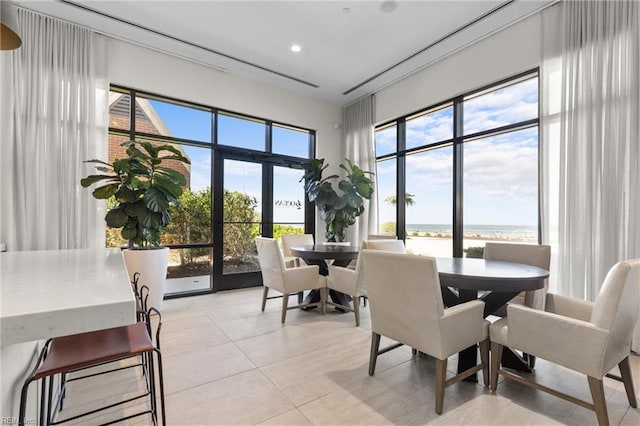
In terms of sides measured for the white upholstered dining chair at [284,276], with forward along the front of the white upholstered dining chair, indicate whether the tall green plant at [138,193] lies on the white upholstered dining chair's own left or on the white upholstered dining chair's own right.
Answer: on the white upholstered dining chair's own left

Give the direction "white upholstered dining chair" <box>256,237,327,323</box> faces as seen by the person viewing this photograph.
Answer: facing away from the viewer and to the right of the viewer

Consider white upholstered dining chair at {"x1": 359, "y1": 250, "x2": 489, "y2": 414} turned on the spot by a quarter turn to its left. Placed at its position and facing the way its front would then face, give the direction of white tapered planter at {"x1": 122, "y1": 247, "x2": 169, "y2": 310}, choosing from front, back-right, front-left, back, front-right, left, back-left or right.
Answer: front-left

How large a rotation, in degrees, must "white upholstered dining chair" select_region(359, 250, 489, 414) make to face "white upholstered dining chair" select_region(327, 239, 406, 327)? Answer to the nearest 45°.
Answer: approximately 90° to its left

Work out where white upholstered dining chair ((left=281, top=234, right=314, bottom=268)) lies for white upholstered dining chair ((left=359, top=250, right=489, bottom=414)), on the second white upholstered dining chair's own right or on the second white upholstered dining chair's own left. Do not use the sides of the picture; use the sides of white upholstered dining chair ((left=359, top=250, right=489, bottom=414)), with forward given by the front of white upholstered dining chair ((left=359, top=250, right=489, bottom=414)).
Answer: on the second white upholstered dining chair's own left

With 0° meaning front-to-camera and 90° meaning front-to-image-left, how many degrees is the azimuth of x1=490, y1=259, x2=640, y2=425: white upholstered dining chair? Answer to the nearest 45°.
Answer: approximately 135°

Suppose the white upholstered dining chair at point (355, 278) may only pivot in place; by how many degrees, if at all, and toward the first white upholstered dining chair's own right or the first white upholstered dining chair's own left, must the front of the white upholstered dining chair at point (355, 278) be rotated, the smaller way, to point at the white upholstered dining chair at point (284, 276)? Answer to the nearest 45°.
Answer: approximately 45° to the first white upholstered dining chair's own left

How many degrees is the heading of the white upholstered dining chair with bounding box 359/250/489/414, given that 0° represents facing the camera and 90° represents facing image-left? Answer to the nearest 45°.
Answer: approximately 225°

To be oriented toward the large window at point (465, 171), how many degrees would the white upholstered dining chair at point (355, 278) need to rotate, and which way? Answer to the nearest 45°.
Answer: approximately 90° to its right

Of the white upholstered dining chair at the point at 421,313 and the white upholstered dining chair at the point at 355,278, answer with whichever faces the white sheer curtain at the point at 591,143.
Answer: the white upholstered dining chair at the point at 421,313

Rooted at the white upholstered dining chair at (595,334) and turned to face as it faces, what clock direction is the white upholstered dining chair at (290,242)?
the white upholstered dining chair at (290,242) is roughly at 11 o'clock from the white upholstered dining chair at (595,334).

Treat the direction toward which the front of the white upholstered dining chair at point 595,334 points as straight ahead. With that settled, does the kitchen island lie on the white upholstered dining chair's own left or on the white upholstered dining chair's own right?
on the white upholstered dining chair's own left
